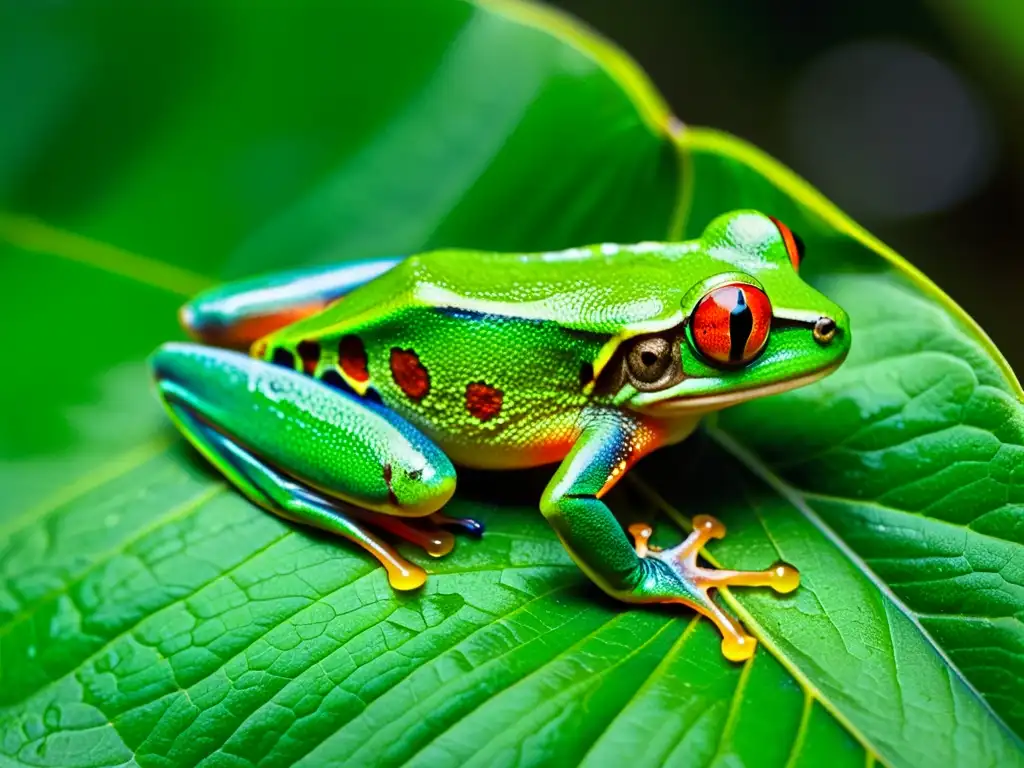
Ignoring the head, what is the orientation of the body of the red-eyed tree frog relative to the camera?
to the viewer's right
